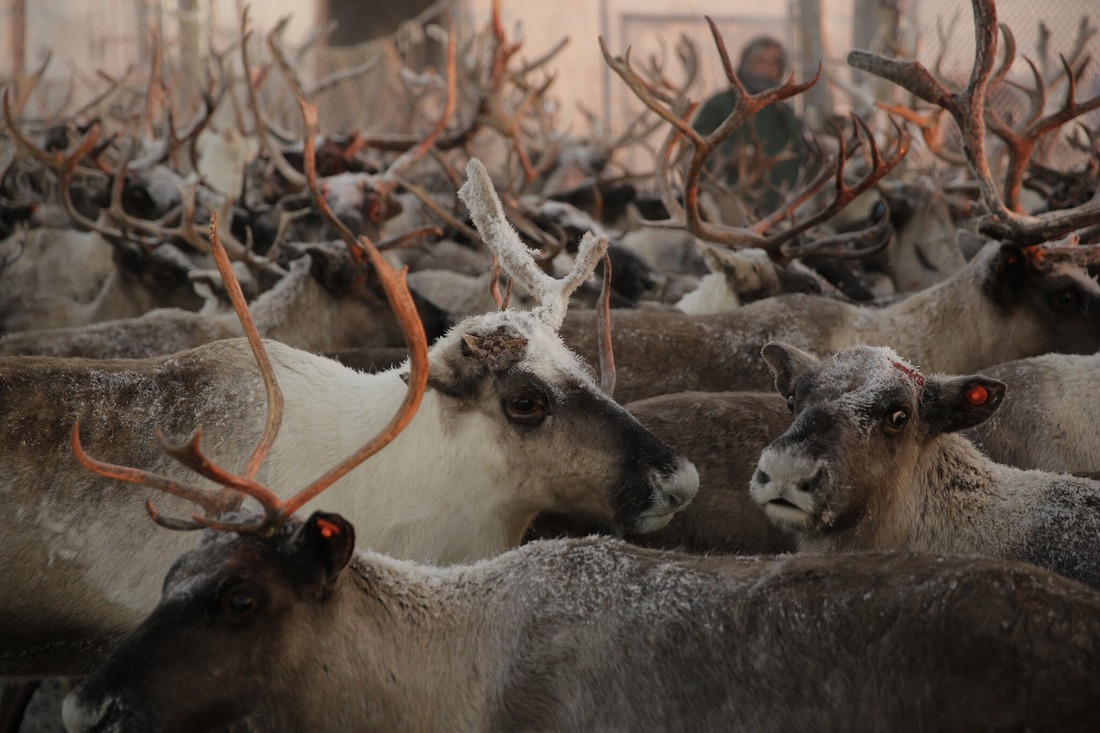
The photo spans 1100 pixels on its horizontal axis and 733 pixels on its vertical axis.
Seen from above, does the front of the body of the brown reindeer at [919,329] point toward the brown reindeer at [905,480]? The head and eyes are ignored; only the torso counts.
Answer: no

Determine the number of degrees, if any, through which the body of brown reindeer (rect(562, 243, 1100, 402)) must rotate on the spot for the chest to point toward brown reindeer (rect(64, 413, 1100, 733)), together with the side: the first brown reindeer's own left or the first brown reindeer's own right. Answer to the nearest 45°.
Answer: approximately 90° to the first brown reindeer's own right

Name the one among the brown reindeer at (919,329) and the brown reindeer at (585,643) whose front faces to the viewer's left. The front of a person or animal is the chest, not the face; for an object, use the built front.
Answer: the brown reindeer at (585,643)

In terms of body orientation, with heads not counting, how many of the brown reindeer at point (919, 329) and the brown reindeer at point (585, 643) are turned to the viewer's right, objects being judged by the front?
1

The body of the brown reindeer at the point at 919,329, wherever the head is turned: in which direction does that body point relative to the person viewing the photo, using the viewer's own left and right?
facing to the right of the viewer

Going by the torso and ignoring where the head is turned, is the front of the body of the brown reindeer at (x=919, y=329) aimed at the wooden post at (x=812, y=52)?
no

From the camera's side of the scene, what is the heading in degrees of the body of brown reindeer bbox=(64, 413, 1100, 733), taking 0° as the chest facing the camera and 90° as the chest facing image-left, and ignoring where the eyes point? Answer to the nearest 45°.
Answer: approximately 90°

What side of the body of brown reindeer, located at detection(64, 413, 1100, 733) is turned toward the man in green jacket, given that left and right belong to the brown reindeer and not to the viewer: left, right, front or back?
right

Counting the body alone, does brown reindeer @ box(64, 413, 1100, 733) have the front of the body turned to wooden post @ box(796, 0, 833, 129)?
no

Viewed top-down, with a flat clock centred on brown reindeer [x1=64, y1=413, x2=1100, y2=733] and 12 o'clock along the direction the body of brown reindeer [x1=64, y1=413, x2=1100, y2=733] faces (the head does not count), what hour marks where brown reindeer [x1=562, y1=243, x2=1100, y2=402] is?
brown reindeer [x1=562, y1=243, x2=1100, y2=402] is roughly at 4 o'clock from brown reindeer [x1=64, y1=413, x2=1100, y2=733].

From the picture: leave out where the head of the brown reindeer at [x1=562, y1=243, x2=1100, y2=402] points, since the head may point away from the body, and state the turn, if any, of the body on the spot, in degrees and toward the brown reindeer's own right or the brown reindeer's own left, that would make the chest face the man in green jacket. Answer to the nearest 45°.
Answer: approximately 90° to the brown reindeer's own left

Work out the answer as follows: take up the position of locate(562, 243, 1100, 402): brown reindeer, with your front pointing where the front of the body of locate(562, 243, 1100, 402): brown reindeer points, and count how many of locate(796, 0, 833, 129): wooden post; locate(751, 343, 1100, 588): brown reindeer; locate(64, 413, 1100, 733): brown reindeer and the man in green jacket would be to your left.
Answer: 2

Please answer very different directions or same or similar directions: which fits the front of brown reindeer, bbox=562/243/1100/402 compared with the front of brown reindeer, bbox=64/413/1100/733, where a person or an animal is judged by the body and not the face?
very different directions
